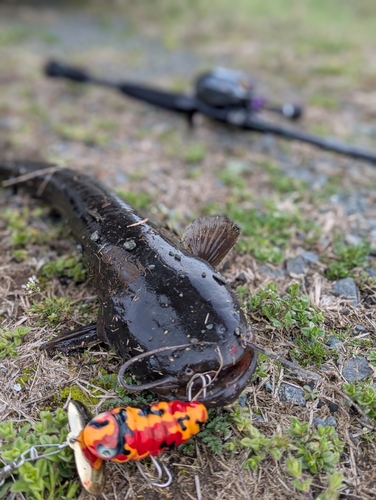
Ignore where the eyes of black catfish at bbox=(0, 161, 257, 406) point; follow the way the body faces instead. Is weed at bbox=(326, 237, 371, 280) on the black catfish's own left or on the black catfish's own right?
on the black catfish's own left

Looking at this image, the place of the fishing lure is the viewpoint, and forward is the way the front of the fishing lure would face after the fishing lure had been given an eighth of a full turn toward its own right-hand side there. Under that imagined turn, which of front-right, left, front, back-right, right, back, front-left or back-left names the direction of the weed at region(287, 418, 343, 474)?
back-right

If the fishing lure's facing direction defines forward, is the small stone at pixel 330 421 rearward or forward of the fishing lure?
rearward

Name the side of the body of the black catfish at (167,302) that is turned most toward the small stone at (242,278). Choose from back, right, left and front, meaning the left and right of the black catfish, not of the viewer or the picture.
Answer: left

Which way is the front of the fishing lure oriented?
to the viewer's left

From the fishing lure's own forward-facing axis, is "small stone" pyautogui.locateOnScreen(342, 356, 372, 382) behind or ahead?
behind

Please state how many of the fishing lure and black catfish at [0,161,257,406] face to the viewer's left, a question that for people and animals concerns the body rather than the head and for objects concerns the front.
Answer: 1

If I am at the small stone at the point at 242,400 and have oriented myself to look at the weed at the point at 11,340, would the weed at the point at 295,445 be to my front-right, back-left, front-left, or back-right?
back-left

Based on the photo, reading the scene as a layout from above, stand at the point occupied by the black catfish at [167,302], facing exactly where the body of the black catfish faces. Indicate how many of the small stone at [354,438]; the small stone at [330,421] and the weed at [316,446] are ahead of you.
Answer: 3
